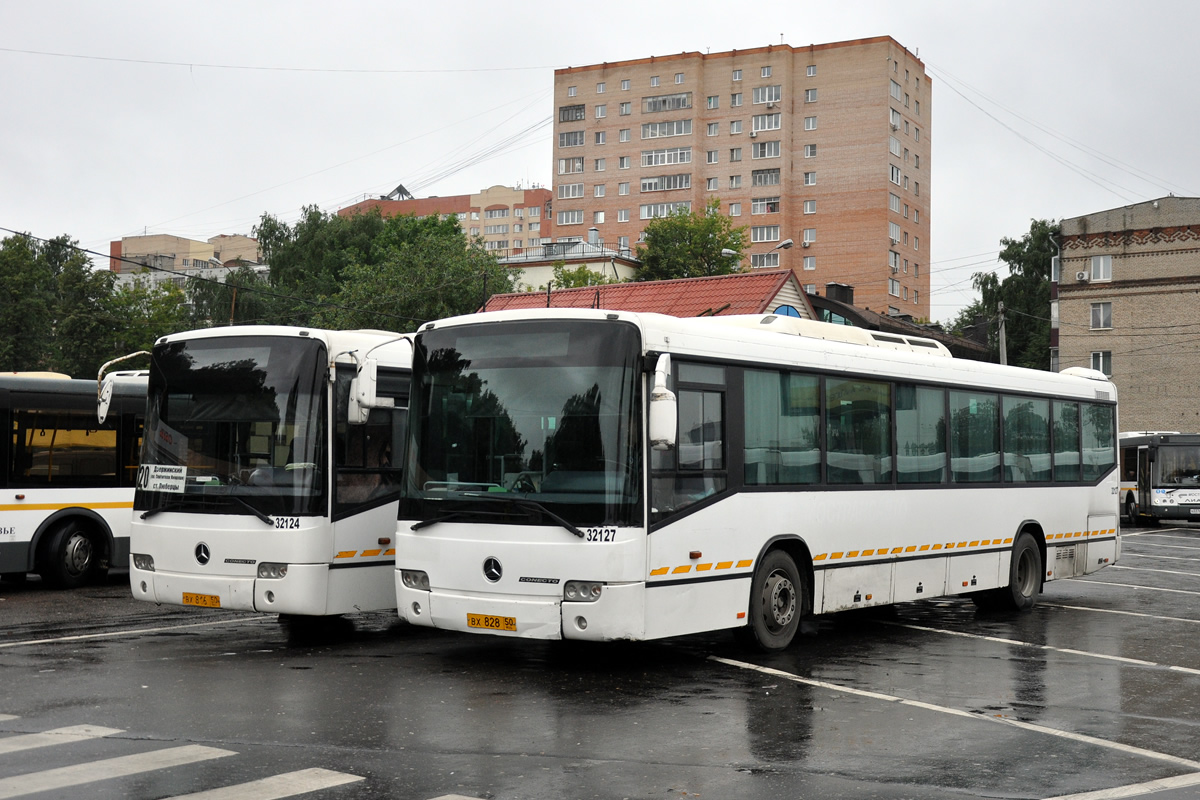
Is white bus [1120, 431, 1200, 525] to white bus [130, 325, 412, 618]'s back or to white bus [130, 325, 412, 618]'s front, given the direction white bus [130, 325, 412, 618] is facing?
to the back

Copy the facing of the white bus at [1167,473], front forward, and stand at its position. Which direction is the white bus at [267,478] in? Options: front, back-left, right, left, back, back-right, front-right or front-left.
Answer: front-right

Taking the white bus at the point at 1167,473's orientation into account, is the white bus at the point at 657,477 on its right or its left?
on its right

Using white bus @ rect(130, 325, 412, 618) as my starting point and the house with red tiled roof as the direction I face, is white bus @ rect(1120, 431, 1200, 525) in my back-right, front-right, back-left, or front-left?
front-right

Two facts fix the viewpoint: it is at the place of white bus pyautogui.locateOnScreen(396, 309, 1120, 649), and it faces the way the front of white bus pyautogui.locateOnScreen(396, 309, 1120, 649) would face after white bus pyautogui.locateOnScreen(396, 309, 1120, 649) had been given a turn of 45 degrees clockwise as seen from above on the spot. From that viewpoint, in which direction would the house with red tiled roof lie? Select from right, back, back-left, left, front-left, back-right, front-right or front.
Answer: right

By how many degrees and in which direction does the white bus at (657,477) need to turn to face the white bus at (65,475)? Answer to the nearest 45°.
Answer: approximately 90° to its right

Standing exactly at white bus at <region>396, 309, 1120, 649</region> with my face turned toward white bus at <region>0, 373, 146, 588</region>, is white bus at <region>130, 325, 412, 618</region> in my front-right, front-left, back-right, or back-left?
front-left

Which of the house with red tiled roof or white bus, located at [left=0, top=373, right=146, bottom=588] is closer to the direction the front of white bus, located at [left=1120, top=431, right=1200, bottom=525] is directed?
the white bus

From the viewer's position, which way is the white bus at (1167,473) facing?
facing the viewer and to the right of the viewer

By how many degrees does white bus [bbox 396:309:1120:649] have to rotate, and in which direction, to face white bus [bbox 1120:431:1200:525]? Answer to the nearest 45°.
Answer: approximately 180°

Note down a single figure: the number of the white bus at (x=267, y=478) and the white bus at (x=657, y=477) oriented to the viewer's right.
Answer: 0

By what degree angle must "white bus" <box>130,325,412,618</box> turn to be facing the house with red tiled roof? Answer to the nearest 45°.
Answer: approximately 180°

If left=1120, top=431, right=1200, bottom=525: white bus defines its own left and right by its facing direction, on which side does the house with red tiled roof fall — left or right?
on its right

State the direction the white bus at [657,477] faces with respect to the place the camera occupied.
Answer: facing the viewer and to the left of the viewer
